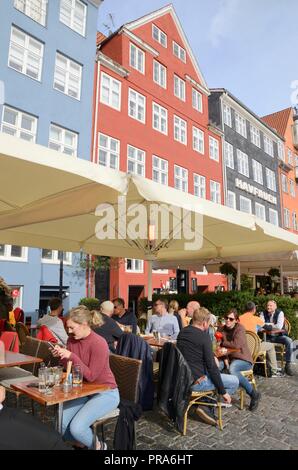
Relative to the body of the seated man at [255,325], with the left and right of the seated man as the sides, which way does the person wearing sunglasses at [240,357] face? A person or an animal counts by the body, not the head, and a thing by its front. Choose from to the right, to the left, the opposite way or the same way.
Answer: the opposite way

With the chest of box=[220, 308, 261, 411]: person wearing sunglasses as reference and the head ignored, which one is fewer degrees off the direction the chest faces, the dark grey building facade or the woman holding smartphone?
the woman holding smartphone

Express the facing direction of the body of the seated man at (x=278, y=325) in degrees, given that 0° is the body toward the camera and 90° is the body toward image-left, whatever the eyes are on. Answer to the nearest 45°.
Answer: approximately 45°

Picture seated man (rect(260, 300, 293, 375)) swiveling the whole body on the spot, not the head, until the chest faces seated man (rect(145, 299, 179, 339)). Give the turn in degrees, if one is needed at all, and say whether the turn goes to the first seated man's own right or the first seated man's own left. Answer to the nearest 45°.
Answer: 0° — they already face them

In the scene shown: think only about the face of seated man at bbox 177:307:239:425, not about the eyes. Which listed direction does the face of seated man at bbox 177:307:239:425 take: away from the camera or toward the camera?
away from the camera

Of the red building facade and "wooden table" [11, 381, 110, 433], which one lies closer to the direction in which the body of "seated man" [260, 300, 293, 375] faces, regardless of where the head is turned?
the wooden table

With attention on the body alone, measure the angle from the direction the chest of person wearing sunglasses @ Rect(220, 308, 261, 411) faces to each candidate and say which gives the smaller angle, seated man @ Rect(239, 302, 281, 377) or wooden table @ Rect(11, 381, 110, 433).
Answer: the wooden table

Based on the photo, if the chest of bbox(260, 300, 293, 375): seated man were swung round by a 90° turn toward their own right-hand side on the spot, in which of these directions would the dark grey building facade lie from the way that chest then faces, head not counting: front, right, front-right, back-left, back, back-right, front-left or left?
front-right

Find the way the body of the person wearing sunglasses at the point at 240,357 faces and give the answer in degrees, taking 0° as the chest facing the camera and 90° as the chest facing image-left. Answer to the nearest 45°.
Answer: approximately 45°
